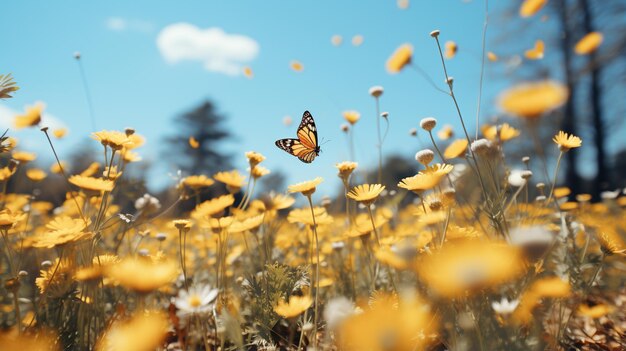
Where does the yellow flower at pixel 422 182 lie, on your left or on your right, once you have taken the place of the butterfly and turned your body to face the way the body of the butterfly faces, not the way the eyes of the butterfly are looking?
on your right

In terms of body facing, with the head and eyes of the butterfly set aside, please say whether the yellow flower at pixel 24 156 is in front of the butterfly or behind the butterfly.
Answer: behind

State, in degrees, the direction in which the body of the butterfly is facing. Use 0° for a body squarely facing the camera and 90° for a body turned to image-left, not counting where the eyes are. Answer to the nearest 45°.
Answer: approximately 270°

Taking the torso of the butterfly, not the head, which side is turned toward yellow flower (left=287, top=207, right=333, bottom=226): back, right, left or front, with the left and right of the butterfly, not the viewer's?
right

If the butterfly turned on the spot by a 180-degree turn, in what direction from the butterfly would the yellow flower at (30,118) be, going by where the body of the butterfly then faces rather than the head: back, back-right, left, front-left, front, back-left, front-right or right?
front-left

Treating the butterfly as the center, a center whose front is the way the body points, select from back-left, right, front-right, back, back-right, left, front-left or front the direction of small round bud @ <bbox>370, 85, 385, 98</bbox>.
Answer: front-right

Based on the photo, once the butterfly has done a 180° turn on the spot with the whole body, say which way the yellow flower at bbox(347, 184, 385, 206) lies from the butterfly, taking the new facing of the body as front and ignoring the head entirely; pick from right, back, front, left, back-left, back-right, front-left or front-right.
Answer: back
